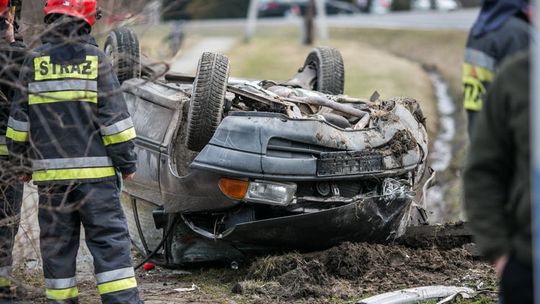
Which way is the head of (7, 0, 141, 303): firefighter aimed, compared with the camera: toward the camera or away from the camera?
away from the camera

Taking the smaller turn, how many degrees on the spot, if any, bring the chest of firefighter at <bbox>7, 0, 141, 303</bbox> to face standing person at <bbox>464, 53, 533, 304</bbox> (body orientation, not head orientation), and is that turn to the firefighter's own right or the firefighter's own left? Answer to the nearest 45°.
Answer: approximately 135° to the firefighter's own right

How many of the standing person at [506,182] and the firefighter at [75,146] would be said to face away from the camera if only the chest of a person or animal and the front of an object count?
2

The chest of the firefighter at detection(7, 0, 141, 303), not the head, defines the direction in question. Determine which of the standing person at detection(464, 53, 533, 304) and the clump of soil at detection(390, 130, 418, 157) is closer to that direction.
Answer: the clump of soil

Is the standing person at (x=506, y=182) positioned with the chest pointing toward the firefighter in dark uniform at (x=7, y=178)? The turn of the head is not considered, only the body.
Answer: no

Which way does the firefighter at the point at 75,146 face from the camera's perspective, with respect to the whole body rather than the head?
away from the camera

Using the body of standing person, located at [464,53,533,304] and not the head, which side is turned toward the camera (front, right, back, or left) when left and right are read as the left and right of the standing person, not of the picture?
back

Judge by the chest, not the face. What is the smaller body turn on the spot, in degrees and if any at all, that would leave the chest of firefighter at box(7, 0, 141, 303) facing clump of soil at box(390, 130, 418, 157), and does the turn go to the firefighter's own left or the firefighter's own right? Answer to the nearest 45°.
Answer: approximately 90° to the firefighter's own right

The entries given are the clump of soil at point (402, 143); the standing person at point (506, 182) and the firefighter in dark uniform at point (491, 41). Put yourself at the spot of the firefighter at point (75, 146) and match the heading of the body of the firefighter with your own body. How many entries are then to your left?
0

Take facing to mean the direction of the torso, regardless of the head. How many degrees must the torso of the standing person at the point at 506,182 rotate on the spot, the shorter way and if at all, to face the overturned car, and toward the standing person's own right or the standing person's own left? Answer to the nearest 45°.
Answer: approximately 45° to the standing person's own left

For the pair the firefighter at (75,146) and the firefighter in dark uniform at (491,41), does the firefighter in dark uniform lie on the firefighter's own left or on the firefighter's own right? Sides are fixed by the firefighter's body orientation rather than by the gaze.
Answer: on the firefighter's own right

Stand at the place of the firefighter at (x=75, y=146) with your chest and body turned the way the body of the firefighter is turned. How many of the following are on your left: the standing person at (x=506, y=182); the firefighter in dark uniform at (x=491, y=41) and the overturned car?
0
